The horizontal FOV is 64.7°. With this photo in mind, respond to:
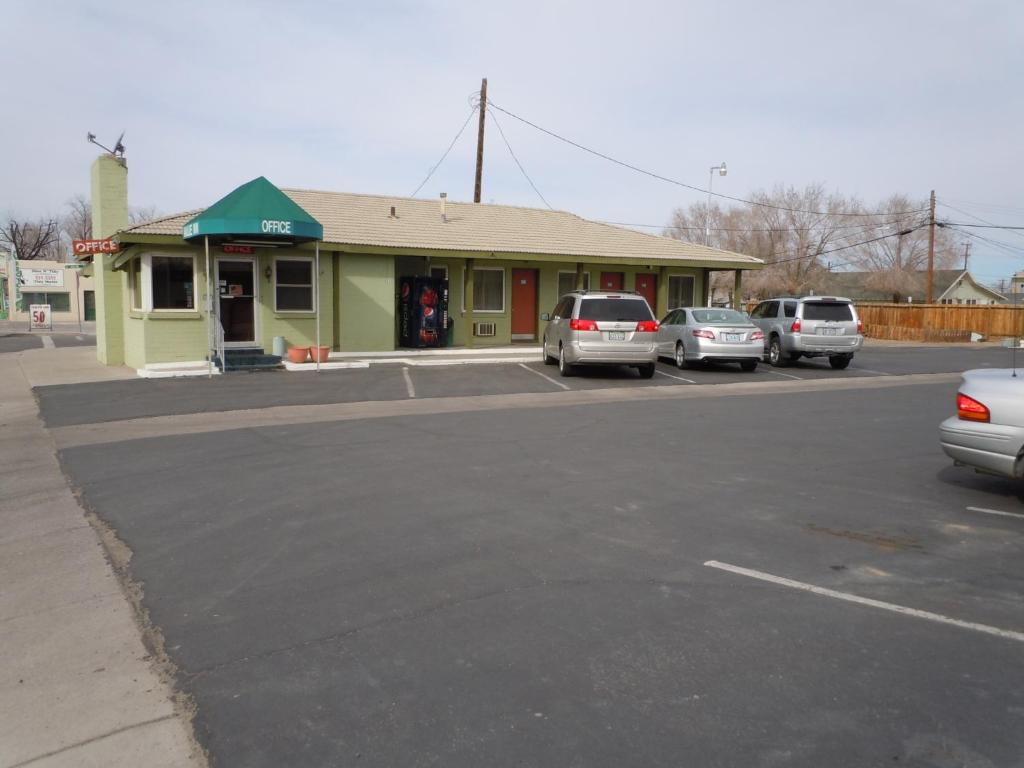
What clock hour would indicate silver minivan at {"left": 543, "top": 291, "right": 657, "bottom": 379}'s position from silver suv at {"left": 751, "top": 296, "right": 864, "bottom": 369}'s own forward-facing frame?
silver minivan at {"left": 543, "top": 291, "right": 657, "bottom": 379} is roughly at 9 o'clock from silver suv at {"left": 751, "top": 296, "right": 864, "bottom": 369}.

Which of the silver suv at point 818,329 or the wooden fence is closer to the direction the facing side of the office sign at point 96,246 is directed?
the silver suv

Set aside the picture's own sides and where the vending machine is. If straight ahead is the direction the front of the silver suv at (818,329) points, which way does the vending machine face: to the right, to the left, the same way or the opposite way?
the opposite way

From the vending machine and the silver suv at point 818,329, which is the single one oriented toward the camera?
the vending machine

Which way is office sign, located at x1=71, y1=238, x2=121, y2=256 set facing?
toward the camera

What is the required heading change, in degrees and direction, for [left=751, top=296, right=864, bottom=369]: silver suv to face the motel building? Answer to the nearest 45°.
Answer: approximately 45° to its left

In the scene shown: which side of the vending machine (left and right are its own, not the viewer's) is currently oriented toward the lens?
front

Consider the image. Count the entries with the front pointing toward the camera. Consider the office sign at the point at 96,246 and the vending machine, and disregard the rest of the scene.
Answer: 2

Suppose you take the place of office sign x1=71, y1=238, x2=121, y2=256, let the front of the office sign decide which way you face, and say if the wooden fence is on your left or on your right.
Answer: on your left

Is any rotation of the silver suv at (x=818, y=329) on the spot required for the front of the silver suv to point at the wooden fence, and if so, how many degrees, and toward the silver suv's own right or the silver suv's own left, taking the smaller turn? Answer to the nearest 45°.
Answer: approximately 45° to the silver suv's own right

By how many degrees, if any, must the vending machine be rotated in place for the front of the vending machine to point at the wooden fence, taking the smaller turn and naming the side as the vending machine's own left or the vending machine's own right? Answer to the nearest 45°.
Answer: approximately 135° to the vending machine's own left

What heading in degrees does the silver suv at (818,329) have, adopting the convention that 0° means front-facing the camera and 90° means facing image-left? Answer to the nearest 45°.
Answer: approximately 135°

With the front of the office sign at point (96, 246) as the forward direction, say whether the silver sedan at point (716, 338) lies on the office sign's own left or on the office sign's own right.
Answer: on the office sign's own left

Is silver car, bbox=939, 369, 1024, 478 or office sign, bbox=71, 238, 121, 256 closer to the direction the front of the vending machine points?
the silver car

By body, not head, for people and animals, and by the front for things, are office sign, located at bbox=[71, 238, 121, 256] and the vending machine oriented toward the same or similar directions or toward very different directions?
same or similar directions

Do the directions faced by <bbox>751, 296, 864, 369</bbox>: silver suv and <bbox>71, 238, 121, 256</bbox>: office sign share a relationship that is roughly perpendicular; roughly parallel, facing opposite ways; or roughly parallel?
roughly parallel, facing opposite ways
